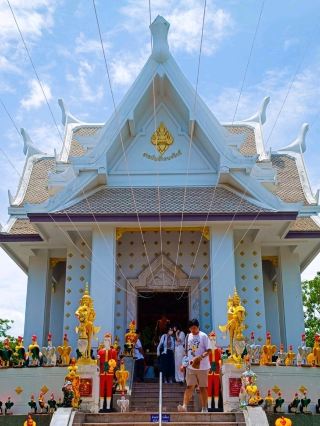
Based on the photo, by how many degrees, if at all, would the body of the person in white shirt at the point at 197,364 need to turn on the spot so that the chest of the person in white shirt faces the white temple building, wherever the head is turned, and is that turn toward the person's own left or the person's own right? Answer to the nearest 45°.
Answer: approximately 135° to the person's own right

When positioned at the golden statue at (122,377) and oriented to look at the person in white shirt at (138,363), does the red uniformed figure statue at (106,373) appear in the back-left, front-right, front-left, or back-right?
back-left

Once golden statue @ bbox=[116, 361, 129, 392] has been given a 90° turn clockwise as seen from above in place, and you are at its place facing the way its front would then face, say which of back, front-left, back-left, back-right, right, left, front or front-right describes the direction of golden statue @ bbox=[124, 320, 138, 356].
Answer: right

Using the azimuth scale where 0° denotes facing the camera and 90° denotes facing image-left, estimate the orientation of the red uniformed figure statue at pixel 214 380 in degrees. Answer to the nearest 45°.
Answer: approximately 0°

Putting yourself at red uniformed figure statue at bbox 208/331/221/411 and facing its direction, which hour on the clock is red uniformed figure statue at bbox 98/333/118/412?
red uniformed figure statue at bbox 98/333/118/412 is roughly at 3 o'clock from red uniformed figure statue at bbox 208/331/221/411.
